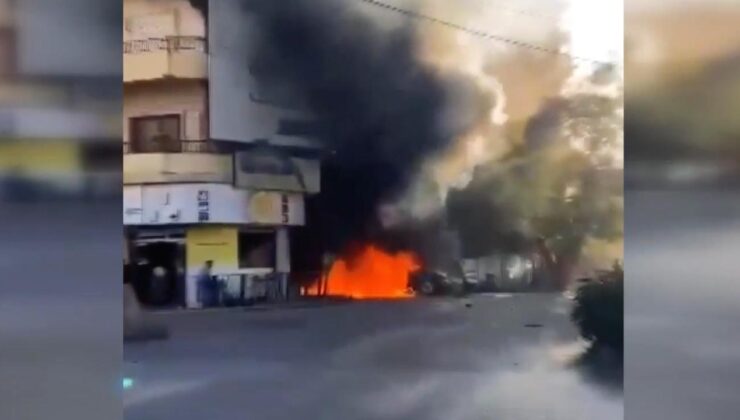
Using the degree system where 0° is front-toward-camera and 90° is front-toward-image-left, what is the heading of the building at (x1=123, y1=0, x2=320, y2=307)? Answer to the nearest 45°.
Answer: approximately 0°

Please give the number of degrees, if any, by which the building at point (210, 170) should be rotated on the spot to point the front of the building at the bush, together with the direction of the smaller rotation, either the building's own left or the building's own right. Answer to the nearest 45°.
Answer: approximately 90° to the building's own left
